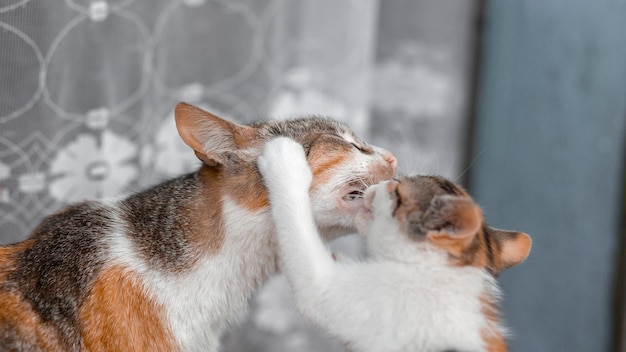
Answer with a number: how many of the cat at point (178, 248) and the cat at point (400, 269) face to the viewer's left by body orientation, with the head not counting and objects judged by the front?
1

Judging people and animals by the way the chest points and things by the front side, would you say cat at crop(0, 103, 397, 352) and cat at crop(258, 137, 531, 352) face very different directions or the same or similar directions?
very different directions

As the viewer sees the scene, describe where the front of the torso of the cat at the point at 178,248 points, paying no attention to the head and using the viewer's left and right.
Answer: facing to the right of the viewer

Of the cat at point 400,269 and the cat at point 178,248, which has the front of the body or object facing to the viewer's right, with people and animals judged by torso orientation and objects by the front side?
the cat at point 178,248

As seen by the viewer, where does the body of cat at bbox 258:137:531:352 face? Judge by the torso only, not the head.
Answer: to the viewer's left

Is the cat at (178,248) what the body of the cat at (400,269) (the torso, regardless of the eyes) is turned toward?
yes

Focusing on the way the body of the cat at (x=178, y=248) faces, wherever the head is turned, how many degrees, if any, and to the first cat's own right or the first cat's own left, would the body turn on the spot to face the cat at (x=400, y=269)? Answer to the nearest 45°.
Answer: approximately 45° to the first cat's own right
